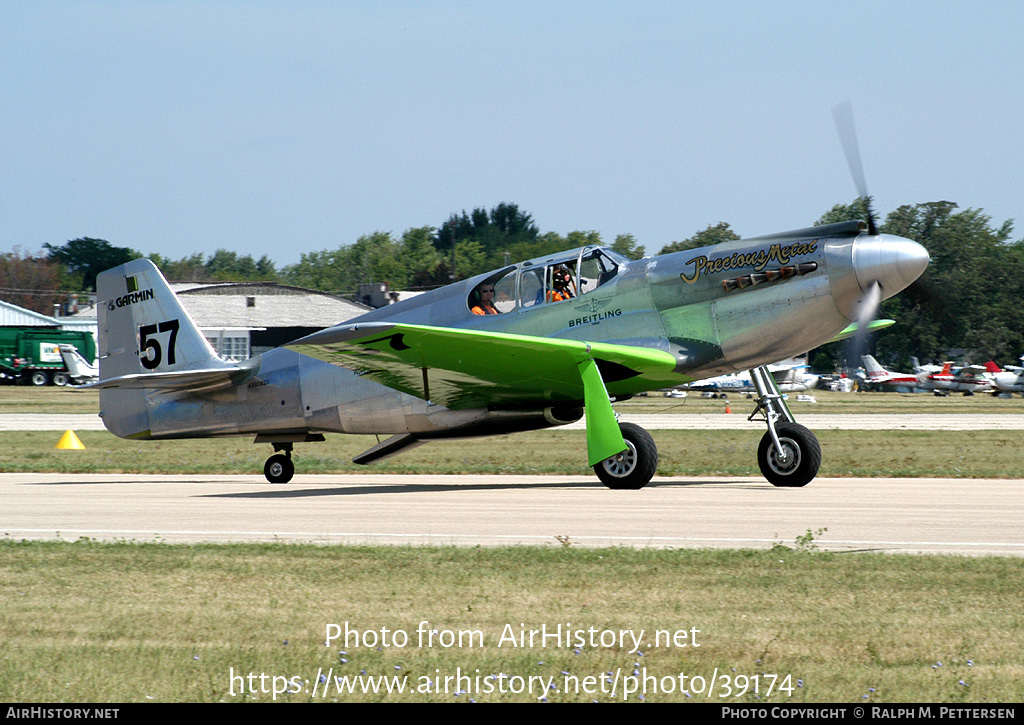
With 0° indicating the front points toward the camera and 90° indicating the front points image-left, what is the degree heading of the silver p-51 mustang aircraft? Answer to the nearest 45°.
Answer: approximately 315°
